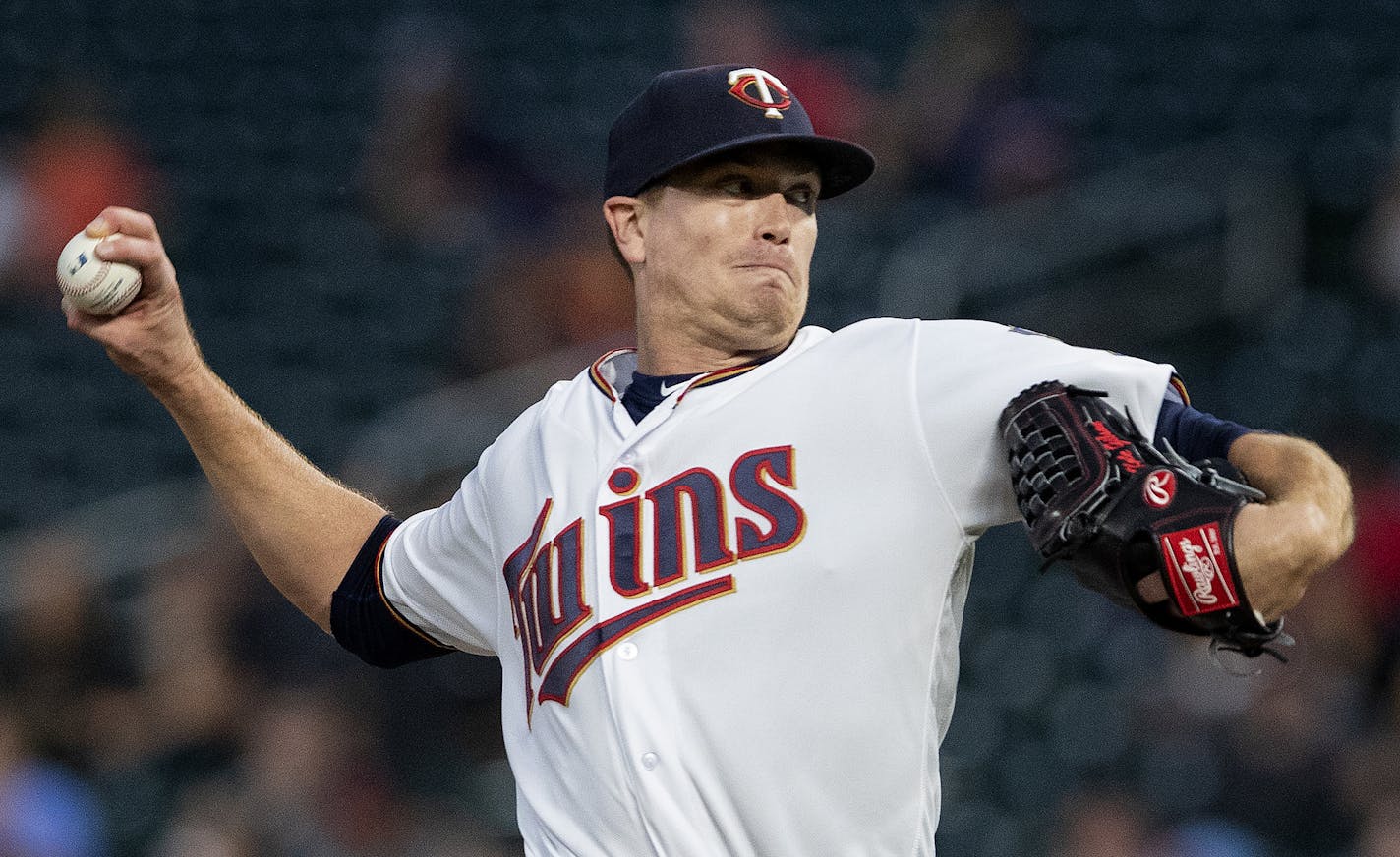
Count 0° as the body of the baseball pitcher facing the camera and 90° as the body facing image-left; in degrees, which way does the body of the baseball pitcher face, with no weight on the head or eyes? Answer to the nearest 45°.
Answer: approximately 0°

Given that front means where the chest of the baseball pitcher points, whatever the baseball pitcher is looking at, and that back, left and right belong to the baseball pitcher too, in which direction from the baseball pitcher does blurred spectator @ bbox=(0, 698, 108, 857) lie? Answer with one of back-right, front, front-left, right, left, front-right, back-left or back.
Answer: back-right

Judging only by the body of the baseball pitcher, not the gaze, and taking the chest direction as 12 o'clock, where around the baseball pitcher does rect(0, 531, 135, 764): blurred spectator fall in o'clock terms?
The blurred spectator is roughly at 5 o'clock from the baseball pitcher.

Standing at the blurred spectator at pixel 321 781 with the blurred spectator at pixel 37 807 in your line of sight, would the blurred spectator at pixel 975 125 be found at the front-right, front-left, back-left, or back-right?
back-right

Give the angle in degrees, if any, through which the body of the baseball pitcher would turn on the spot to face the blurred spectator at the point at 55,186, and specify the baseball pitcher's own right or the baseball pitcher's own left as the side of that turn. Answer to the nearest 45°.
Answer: approximately 135° to the baseball pitcher's own right

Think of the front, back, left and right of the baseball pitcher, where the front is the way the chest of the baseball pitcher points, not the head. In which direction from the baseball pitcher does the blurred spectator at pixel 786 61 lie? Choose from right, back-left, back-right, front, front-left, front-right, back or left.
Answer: back

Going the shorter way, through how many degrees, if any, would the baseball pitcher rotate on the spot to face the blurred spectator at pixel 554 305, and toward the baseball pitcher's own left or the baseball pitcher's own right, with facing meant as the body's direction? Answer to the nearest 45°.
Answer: approximately 180°

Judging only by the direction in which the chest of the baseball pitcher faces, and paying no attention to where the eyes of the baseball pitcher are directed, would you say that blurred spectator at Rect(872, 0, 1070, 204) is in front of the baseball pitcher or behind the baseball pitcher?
behind

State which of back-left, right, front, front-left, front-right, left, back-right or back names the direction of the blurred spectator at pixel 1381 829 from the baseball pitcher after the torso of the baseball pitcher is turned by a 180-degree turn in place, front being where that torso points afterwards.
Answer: front-right
